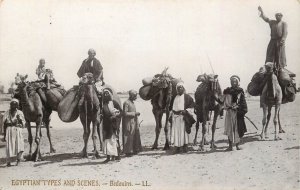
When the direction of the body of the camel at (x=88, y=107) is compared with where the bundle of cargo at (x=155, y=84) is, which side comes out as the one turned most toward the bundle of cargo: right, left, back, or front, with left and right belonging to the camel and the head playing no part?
left

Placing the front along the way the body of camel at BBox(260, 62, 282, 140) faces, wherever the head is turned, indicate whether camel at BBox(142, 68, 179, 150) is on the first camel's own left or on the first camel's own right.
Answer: on the first camel's own right

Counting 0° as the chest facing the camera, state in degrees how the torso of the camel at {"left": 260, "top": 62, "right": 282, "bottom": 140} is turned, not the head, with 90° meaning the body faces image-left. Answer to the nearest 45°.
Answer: approximately 0°

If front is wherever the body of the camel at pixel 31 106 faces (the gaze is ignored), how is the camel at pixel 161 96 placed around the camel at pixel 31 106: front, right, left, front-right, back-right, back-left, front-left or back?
back-left

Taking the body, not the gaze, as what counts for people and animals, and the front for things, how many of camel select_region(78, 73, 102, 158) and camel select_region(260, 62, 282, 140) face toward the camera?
2

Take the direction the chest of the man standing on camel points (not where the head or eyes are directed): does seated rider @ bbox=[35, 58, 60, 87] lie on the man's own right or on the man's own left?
on the man's own right

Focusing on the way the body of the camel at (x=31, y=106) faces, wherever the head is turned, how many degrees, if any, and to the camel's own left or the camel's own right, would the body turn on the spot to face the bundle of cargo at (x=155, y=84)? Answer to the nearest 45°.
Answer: approximately 135° to the camel's own left

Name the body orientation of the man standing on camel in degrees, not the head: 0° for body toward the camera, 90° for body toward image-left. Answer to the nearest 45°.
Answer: approximately 0°

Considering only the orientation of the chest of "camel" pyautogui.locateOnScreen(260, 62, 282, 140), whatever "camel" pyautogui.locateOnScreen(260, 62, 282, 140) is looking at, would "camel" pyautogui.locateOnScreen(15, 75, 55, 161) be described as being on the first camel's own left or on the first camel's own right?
on the first camel's own right

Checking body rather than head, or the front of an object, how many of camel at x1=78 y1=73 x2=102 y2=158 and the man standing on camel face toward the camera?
2

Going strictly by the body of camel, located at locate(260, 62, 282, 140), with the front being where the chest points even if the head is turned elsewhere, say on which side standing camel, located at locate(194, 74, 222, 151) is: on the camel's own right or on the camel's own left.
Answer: on the camel's own right
